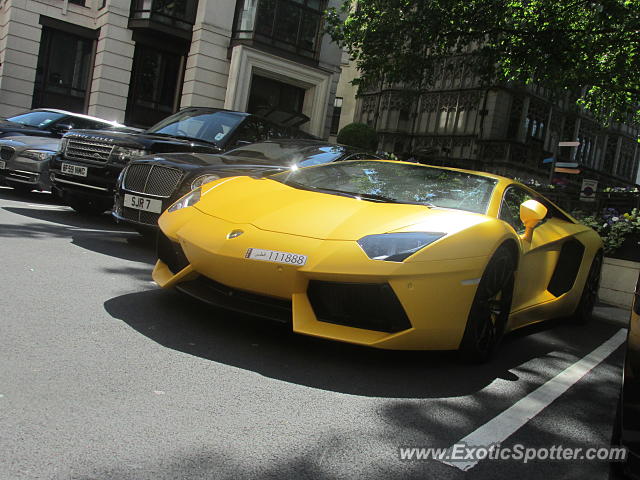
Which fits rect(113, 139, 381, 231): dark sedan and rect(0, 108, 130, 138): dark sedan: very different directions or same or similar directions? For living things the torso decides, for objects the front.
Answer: same or similar directions

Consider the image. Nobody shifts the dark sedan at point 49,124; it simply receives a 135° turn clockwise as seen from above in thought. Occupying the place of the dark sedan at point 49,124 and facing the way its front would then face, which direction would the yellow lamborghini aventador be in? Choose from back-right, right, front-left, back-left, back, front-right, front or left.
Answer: back

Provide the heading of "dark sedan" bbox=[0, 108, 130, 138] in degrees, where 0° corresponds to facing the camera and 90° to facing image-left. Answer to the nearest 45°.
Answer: approximately 45°

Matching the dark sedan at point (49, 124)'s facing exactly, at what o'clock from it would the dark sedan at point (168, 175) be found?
the dark sedan at point (168, 175) is roughly at 10 o'clock from the dark sedan at point (49, 124).

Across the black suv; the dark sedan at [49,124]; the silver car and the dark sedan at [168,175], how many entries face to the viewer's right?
0

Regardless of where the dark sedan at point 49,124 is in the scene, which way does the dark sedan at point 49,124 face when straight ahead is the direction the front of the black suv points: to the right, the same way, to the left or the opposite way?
the same way

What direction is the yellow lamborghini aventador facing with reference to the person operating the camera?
facing the viewer and to the left of the viewer

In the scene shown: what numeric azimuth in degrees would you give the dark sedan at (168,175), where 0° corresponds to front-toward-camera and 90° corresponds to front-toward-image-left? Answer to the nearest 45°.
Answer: approximately 45°

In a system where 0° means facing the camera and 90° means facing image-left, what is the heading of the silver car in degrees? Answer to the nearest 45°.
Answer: approximately 45°

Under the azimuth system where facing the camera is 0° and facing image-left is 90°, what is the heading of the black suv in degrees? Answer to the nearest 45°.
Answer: approximately 45°

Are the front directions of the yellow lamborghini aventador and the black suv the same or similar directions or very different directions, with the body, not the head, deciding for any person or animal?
same or similar directions

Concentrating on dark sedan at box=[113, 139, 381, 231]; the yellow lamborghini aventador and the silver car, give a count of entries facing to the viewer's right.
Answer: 0

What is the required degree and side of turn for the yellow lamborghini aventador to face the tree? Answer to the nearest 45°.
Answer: approximately 135° to its right

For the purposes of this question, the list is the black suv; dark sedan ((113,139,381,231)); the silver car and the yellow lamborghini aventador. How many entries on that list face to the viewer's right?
0

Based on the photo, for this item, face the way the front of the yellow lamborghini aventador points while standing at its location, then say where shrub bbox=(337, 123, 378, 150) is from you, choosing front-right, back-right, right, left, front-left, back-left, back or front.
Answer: back-right

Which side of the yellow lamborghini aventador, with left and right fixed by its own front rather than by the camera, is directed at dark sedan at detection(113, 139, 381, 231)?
right

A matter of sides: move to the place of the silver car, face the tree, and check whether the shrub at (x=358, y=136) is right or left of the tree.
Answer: left
